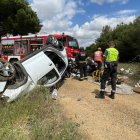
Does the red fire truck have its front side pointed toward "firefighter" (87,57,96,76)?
yes

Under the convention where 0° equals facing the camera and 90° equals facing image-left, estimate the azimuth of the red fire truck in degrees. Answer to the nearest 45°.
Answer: approximately 315°

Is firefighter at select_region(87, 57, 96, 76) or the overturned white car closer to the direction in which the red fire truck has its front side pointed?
the firefighter

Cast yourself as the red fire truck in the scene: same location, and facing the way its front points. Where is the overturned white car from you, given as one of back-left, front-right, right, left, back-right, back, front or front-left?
front-right
